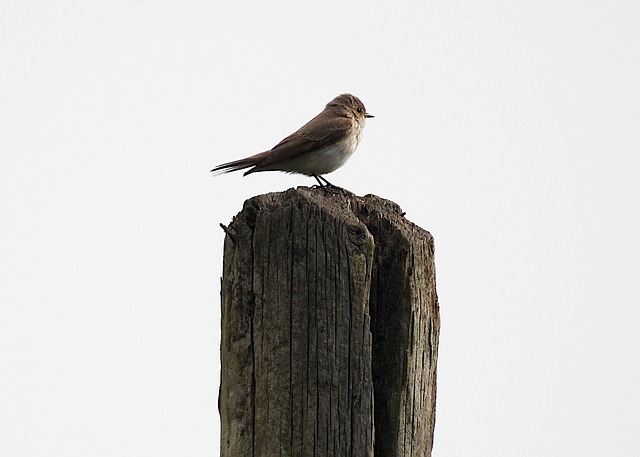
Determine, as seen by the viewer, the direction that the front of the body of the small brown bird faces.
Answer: to the viewer's right
